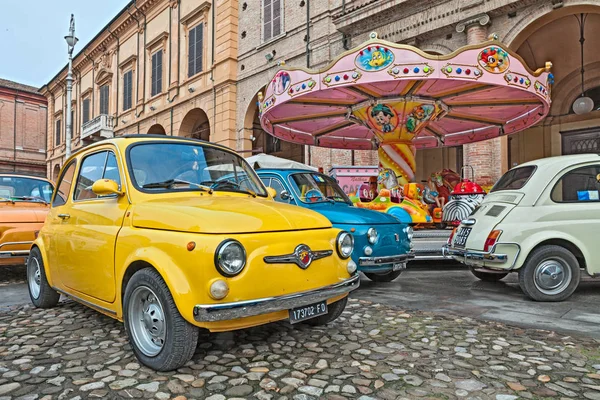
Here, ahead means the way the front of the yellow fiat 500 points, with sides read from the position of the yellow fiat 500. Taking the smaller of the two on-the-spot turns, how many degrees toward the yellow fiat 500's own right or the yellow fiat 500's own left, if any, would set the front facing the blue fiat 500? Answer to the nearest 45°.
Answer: approximately 90° to the yellow fiat 500's own left

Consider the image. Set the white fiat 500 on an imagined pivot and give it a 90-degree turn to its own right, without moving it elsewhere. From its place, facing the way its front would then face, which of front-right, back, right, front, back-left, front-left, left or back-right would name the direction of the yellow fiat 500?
right

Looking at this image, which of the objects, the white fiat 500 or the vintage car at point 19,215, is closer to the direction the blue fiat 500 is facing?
the white fiat 500

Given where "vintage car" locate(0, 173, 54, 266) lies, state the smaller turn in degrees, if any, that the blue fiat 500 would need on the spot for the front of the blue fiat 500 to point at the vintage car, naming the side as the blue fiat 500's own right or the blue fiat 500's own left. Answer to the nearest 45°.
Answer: approximately 135° to the blue fiat 500's own right

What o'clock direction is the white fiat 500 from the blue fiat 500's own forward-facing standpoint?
The white fiat 500 is roughly at 11 o'clock from the blue fiat 500.

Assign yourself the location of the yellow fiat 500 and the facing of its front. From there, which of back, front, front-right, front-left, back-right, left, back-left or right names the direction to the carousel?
left

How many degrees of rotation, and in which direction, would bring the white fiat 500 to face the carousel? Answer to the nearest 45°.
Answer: approximately 90° to its left

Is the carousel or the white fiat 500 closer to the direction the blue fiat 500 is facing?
the white fiat 500

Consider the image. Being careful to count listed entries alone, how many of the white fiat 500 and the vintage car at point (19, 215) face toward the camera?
1
